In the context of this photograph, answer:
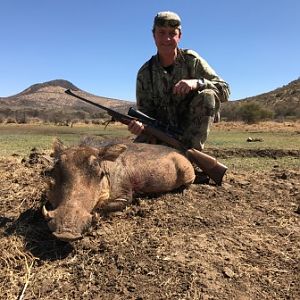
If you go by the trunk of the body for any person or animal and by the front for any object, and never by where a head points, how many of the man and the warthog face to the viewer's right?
0

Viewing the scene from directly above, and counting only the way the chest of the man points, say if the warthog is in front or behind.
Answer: in front

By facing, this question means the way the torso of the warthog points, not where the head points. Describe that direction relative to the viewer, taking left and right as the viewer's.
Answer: facing the viewer and to the left of the viewer

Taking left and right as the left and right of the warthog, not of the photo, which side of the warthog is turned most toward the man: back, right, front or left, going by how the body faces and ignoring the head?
back

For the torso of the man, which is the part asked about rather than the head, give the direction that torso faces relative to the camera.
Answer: toward the camera
